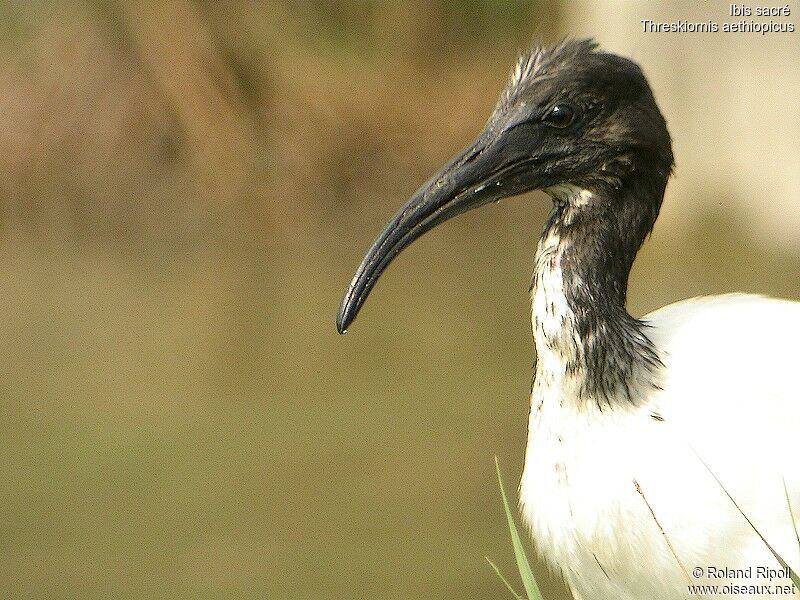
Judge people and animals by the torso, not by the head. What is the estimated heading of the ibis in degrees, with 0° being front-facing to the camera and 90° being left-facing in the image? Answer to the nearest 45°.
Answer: approximately 90°
